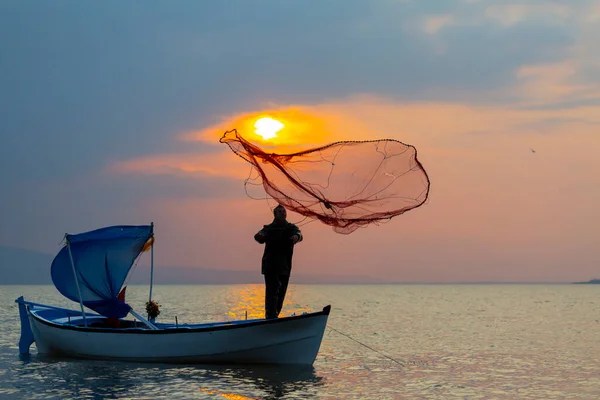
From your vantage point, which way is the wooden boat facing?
to the viewer's right
